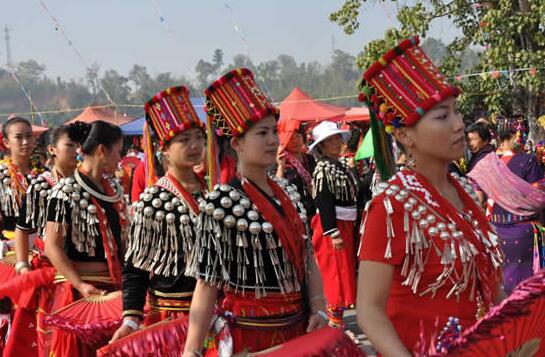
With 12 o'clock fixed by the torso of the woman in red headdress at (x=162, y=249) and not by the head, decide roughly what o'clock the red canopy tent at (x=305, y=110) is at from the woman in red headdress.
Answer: The red canopy tent is roughly at 8 o'clock from the woman in red headdress.

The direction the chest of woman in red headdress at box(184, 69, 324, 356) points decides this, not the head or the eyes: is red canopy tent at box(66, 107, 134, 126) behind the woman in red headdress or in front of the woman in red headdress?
behind

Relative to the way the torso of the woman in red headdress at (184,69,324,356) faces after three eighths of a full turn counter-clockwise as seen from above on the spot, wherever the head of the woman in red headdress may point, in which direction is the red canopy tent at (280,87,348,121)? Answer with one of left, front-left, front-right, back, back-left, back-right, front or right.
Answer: front

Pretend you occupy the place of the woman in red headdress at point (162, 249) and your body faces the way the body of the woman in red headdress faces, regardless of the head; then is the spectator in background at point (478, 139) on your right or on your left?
on your left

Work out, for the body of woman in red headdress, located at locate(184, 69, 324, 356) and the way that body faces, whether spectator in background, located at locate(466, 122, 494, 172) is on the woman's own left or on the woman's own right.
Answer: on the woman's own left

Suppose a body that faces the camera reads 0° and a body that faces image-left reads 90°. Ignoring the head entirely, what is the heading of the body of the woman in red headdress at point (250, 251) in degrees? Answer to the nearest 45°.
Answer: approximately 315°
